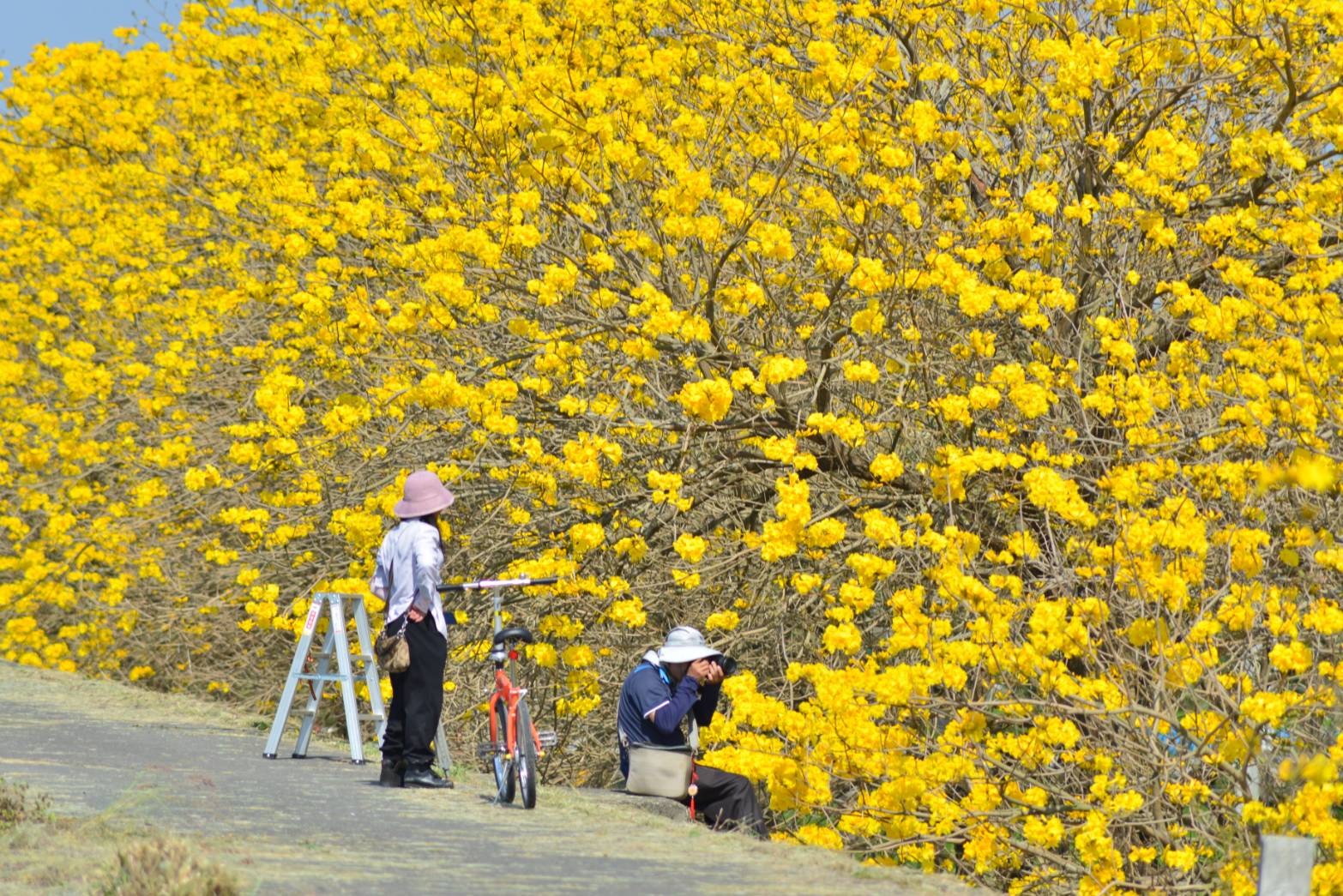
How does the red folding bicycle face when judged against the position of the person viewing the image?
facing away from the viewer

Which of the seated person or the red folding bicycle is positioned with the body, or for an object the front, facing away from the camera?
the red folding bicycle

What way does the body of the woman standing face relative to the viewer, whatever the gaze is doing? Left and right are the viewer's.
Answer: facing away from the viewer and to the right of the viewer

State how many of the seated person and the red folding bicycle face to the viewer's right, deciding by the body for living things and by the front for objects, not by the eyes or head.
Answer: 1

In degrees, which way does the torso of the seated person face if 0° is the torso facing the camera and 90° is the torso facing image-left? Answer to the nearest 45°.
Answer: approximately 270°

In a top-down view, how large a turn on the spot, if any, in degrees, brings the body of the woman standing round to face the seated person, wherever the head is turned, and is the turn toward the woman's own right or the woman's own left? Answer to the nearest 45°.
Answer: approximately 45° to the woman's own right

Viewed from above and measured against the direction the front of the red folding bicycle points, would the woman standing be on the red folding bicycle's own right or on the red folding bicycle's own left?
on the red folding bicycle's own left

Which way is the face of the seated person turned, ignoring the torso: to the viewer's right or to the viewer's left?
to the viewer's right

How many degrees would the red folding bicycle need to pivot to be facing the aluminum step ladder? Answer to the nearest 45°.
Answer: approximately 45° to its left
